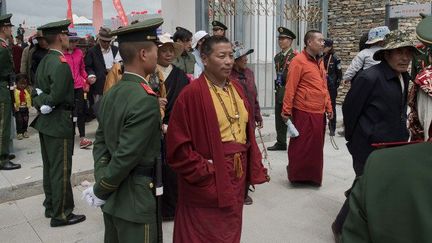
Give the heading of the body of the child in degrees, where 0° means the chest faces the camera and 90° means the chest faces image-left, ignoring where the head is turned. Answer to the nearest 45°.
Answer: approximately 0°

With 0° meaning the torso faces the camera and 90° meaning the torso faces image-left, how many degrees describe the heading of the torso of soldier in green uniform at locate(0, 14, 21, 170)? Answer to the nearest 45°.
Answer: approximately 270°

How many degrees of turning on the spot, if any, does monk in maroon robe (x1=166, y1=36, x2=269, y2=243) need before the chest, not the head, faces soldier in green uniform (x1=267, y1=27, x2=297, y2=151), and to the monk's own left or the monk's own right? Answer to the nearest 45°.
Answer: approximately 135° to the monk's own left

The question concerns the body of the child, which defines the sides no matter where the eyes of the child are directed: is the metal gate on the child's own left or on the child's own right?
on the child's own left

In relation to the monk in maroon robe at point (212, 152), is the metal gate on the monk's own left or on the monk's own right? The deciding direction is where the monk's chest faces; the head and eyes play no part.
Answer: on the monk's own left

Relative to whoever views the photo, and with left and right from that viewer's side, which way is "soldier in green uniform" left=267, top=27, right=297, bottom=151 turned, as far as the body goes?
facing the viewer and to the left of the viewer

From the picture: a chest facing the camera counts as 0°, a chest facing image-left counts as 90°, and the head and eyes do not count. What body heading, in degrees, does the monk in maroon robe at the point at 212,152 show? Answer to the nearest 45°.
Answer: approximately 315°

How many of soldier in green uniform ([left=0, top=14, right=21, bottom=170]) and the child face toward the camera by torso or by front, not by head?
1

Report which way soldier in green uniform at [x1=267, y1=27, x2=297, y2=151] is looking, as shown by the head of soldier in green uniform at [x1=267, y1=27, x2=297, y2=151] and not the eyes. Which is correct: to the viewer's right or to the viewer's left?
to the viewer's left

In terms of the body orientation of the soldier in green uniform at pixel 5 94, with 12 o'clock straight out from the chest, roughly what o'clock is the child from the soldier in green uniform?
The child is roughly at 9 o'clock from the soldier in green uniform.
